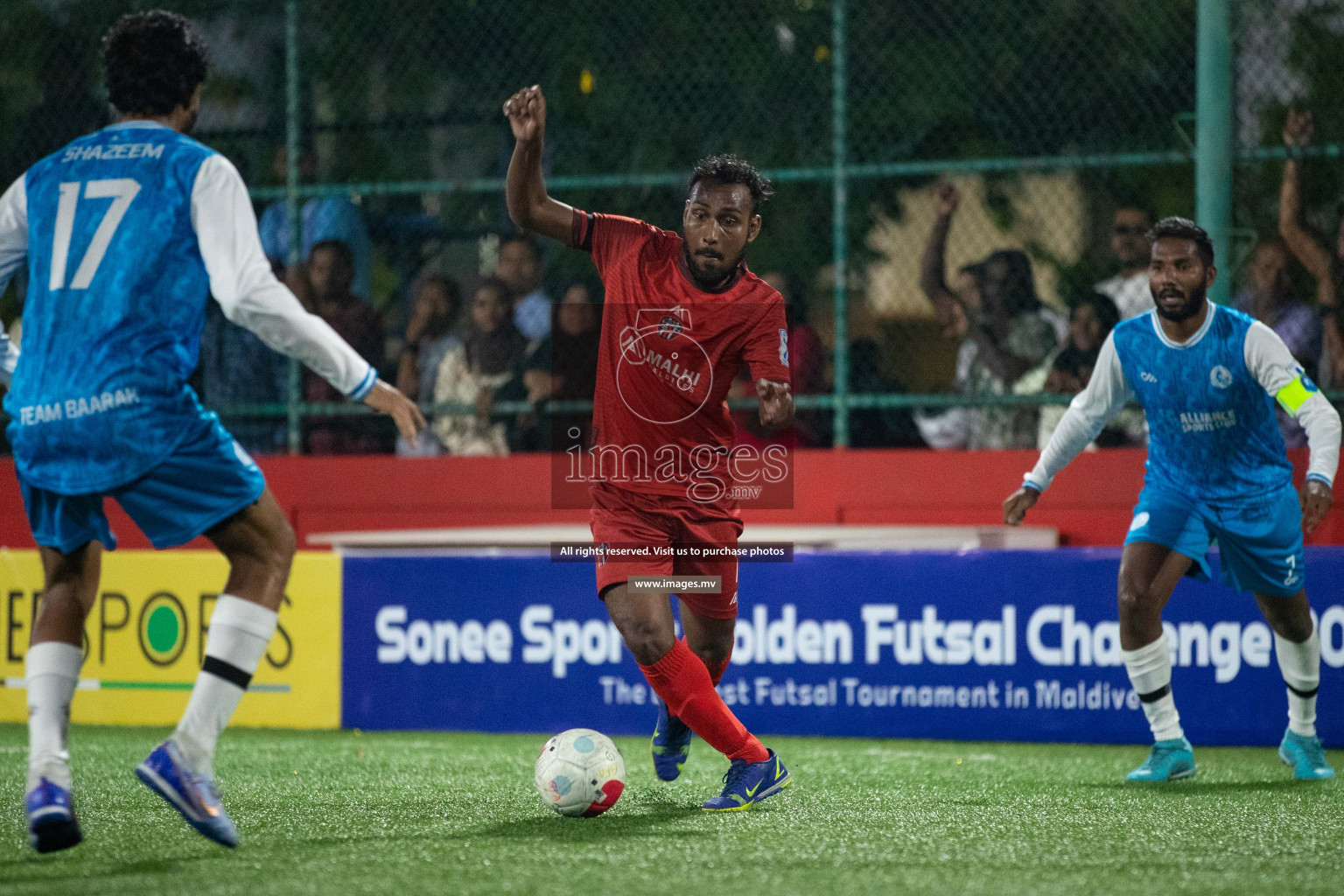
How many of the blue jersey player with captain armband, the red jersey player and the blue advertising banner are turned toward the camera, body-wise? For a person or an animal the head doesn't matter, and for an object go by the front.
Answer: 3

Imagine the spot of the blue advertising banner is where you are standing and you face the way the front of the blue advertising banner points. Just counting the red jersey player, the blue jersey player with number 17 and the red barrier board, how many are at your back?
1

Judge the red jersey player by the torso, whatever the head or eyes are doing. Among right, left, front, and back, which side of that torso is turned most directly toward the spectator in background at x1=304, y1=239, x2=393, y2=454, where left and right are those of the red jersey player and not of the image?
back

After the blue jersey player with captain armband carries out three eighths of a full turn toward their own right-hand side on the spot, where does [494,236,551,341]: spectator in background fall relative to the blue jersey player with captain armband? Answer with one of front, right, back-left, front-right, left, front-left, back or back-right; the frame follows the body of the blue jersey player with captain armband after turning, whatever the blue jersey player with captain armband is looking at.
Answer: front

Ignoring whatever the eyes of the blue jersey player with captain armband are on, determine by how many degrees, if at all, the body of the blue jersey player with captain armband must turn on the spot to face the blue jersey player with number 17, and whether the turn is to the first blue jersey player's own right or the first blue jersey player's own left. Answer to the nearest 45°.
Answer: approximately 45° to the first blue jersey player's own right

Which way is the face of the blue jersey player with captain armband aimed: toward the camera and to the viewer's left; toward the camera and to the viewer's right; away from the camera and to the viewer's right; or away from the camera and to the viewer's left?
toward the camera and to the viewer's left

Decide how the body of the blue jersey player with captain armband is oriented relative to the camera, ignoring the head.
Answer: toward the camera

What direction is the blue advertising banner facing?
toward the camera

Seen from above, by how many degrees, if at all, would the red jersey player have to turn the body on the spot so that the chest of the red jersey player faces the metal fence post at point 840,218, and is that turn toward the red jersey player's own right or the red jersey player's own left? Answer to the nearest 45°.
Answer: approximately 180°

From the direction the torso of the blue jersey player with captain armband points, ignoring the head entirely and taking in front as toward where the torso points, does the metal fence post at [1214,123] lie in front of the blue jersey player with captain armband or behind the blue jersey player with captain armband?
behind

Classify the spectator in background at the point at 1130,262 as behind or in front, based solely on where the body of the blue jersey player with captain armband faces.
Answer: behind
